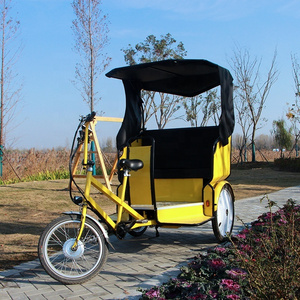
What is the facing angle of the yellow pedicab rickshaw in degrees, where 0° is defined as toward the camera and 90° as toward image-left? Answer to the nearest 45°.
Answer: approximately 45°

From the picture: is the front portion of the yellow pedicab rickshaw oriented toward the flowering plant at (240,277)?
no
